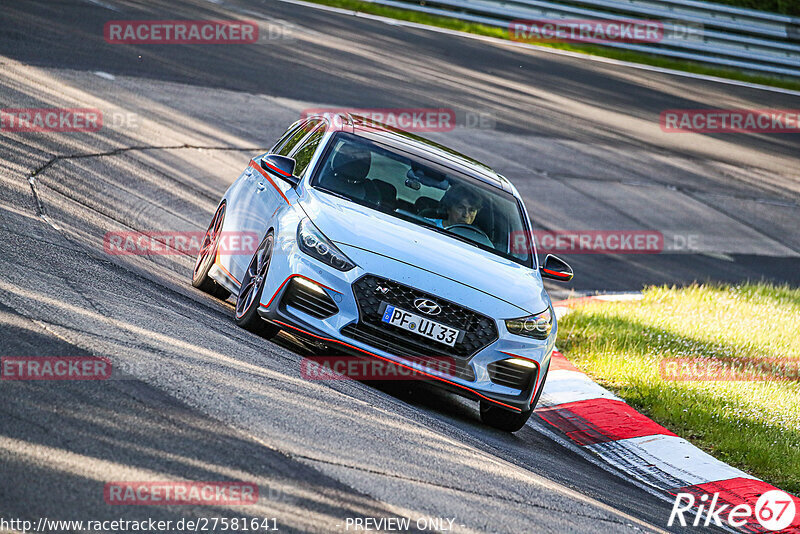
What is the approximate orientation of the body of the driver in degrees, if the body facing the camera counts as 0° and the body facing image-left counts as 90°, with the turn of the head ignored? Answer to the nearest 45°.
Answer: approximately 315°
